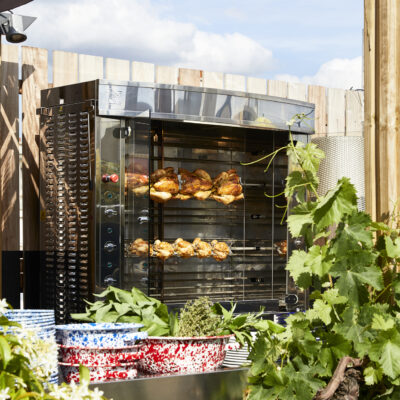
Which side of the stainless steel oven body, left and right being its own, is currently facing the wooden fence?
back

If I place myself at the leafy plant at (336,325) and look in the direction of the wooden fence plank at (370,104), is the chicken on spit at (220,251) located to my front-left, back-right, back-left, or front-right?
front-left

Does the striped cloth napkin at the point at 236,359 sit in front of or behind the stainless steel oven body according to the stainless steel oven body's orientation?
in front

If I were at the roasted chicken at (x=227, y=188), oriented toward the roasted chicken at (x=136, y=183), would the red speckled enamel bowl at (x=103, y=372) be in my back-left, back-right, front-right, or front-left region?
front-left

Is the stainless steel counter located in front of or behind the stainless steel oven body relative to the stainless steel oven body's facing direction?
in front

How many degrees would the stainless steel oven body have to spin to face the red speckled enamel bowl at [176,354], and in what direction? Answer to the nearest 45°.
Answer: approximately 45° to its right

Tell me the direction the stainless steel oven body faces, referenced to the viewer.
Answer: facing the viewer and to the right of the viewer

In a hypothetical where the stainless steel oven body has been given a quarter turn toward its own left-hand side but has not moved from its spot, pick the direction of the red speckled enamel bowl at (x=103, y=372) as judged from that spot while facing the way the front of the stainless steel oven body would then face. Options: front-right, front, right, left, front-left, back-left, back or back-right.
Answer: back-right

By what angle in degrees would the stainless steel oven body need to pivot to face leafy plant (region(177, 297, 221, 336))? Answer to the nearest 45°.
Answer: approximately 45° to its right
